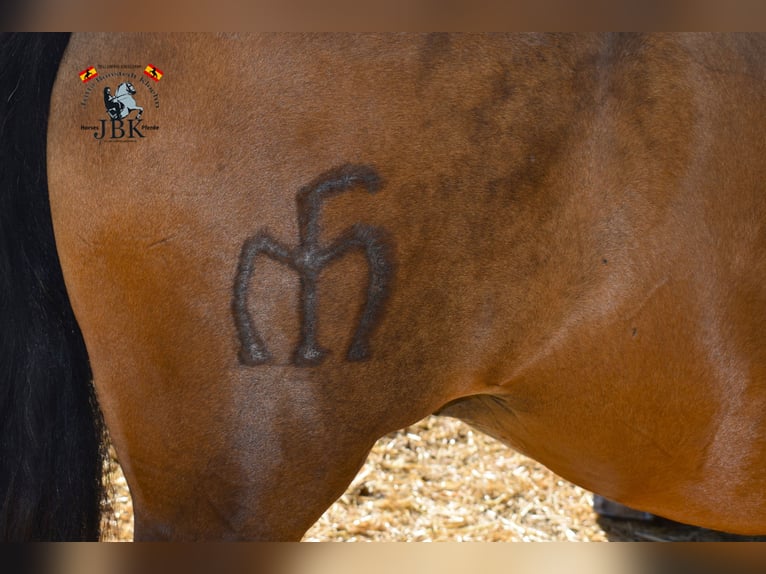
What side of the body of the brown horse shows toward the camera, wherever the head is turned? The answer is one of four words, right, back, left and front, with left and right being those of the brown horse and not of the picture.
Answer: right
